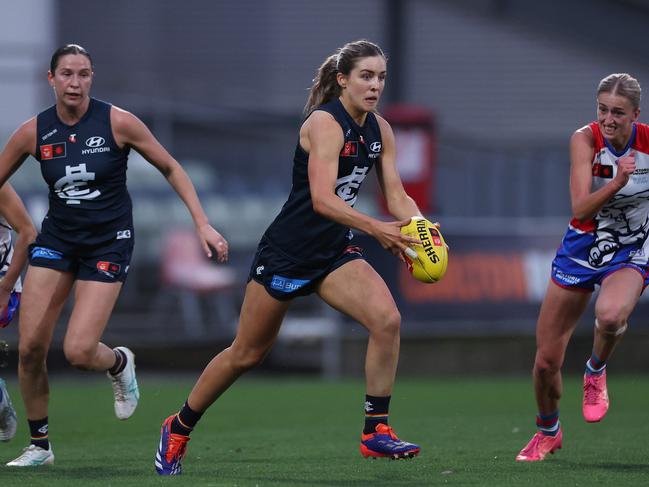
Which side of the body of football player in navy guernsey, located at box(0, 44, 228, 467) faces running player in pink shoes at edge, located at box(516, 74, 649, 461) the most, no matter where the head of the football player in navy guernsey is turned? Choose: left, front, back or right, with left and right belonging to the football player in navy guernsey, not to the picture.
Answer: left

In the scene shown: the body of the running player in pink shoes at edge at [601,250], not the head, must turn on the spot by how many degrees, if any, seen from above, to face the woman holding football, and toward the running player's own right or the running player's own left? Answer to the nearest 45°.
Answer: approximately 45° to the running player's own right

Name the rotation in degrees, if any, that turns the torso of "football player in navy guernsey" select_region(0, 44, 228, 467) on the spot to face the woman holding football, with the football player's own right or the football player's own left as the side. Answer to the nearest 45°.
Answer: approximately 45° to the football player's own left

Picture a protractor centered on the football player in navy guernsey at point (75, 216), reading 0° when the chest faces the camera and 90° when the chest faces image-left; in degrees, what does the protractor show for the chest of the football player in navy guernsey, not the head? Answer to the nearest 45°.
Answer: approximately 0°

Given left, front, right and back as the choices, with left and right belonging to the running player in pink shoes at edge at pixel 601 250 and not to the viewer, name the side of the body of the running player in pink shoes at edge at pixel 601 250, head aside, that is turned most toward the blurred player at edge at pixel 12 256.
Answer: right

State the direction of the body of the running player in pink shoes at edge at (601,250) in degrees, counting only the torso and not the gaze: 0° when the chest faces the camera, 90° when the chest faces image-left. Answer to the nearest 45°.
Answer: approximately 0°

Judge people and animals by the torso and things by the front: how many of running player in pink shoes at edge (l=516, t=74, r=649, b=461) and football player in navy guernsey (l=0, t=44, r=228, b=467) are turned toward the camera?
2

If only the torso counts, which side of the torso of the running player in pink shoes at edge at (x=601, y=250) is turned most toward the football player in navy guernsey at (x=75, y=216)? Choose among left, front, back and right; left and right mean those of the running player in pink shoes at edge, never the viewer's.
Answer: right

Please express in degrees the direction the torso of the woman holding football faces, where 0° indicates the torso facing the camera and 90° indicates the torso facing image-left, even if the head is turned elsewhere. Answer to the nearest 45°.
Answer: approximately 315°

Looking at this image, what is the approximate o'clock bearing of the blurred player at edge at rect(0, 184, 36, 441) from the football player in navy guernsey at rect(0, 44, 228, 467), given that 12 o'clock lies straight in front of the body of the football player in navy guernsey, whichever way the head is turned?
The blurred player at edge is roughly at 4 o'clock from the football player in navy guernsey.
